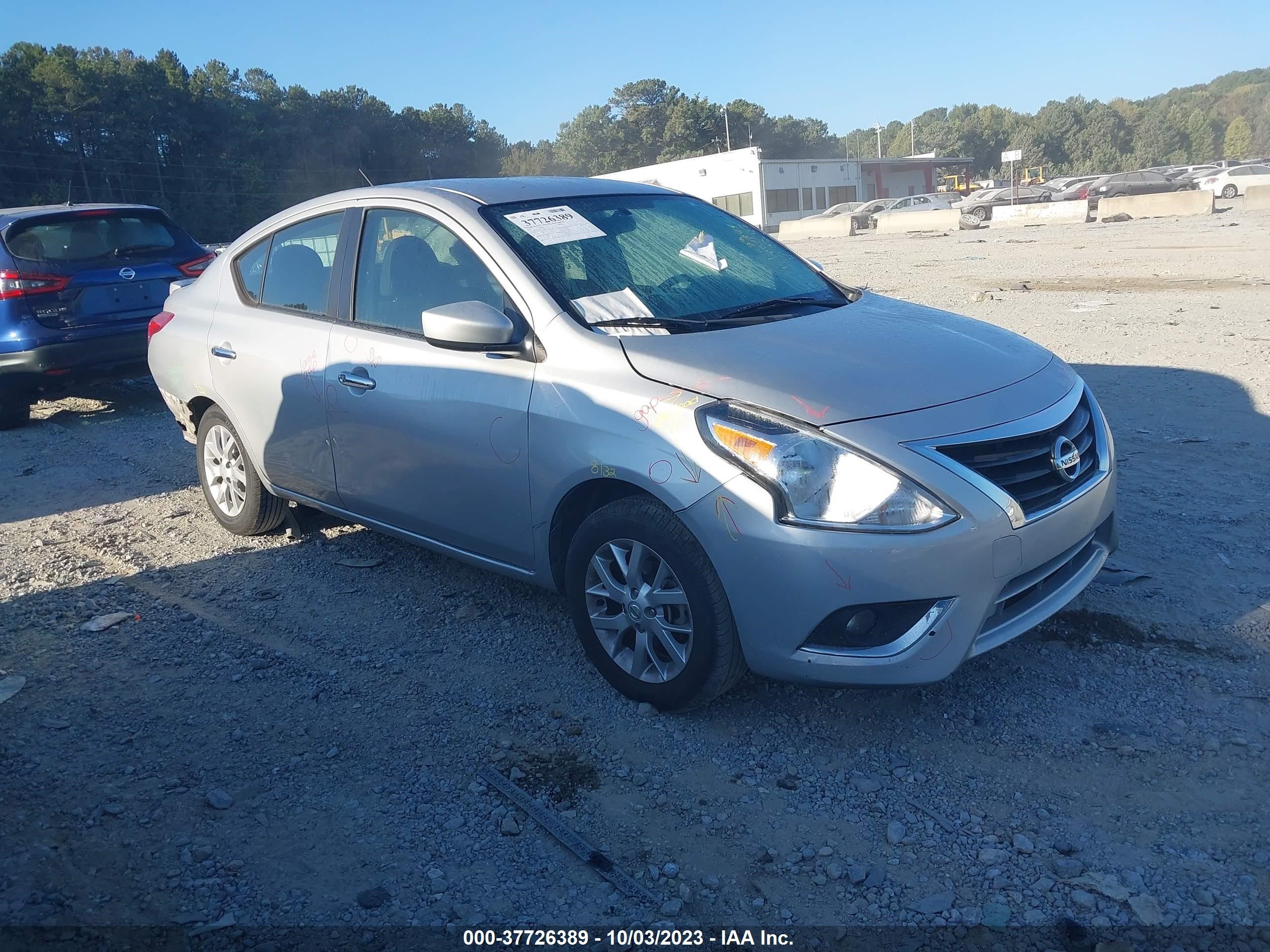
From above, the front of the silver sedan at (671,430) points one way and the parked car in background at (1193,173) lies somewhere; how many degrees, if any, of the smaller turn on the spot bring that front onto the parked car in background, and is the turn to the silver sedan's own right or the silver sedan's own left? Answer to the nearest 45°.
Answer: approximately 90° to the silver sedan's own left

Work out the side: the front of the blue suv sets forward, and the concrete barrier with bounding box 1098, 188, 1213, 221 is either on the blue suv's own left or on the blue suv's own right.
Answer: on the blue suv's own right

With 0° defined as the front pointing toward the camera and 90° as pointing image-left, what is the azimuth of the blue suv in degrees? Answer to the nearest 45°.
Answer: approximately 135°
